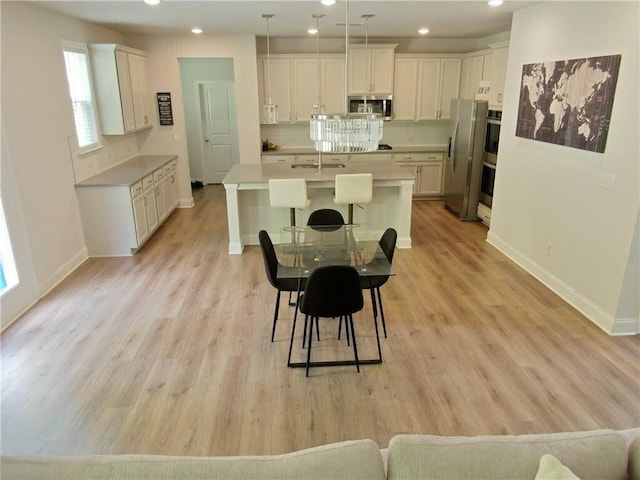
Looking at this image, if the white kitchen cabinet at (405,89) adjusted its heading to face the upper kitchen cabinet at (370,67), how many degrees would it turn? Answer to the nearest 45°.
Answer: approximately 45° to its right

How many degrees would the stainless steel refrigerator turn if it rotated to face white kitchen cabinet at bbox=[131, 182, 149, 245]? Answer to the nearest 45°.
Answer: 0° — it already faces it

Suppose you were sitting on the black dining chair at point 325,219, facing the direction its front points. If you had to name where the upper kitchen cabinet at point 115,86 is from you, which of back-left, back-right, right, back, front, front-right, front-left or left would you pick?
back-right

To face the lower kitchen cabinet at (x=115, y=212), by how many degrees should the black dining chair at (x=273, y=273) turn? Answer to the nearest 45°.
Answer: approximately 135° to its left

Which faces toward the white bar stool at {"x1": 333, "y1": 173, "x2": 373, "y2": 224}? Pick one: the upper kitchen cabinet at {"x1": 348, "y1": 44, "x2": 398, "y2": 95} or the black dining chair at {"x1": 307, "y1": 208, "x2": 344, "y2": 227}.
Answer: the upper kitchen cabinet

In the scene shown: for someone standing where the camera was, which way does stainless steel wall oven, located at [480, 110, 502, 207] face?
facing to the left of the viewer

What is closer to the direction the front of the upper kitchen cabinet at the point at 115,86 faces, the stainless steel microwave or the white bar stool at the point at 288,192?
the white bar stool

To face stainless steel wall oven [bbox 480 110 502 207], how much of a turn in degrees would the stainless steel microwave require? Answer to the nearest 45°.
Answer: approximately 45° to its left

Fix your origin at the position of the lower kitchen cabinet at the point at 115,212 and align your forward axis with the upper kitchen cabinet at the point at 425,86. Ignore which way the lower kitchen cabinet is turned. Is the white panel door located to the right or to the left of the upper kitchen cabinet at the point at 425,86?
left

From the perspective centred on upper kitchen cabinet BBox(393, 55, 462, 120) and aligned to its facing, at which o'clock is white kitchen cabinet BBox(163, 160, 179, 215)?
The white kitchen cabinet is roughly at 2 o'clock from the upper kitchen cabinet.

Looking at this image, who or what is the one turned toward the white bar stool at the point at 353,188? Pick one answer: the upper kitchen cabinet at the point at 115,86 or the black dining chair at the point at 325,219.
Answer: the upper kitchen cabinet

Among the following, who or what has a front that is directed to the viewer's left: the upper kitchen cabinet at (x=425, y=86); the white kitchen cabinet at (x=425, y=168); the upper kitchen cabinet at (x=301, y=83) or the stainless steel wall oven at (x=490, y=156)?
the stainless steel wall oven

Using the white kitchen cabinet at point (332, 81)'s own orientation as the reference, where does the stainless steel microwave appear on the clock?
The stainless steel microwave is roughly at 9 o'clock from the white kitchen cabinet.

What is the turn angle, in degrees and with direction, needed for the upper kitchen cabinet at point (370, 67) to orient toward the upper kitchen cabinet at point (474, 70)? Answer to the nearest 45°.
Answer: approximately 90° to its left

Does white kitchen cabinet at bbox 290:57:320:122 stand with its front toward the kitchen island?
yes

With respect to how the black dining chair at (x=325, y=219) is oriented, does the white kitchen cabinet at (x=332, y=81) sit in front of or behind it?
behind

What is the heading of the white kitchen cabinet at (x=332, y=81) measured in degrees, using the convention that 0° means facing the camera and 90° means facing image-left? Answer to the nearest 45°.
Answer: approximately 0°
